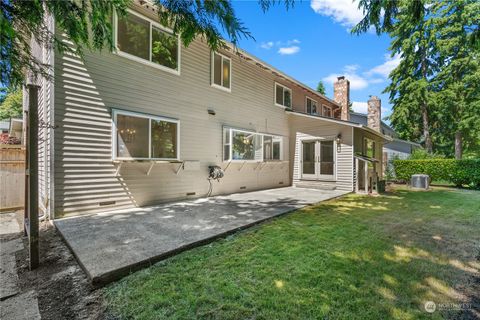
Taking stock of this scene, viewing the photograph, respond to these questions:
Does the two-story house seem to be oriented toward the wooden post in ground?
no

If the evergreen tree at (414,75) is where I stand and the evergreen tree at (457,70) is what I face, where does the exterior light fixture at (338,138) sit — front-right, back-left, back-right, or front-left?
back-right

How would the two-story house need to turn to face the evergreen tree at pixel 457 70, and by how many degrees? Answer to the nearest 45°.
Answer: approximately 90° to its left

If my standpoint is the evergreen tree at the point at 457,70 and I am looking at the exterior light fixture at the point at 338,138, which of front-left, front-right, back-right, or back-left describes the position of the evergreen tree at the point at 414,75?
front-right

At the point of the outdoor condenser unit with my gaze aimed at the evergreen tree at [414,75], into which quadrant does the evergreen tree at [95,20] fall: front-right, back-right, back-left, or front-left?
back-left

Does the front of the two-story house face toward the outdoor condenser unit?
no

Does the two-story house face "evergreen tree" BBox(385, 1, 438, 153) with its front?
no

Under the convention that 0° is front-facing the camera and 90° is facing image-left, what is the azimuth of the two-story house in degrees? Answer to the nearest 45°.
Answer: approximately 135°

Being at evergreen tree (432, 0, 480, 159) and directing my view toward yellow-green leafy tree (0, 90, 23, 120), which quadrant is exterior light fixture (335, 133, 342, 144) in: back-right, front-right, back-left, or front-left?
front-left

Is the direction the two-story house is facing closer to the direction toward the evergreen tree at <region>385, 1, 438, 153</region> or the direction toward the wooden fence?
the wooden fence
